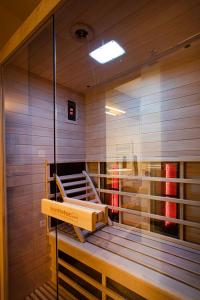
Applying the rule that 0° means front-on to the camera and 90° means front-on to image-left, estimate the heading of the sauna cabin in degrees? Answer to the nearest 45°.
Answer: approximately 45°
